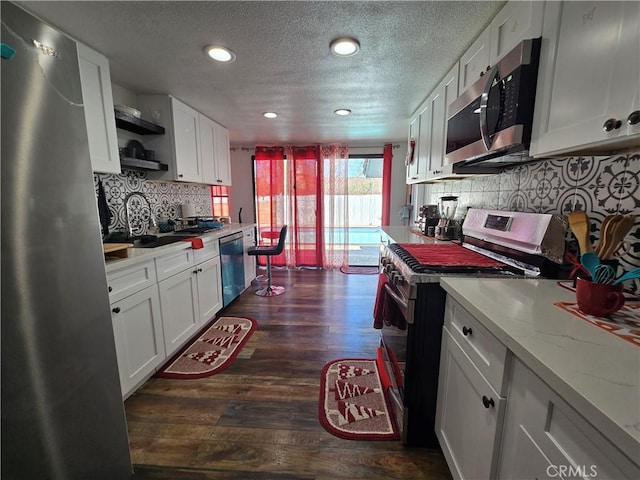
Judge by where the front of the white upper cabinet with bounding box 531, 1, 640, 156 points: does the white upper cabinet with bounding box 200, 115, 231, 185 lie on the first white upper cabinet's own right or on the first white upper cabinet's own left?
on the first white upper cabinet's own right

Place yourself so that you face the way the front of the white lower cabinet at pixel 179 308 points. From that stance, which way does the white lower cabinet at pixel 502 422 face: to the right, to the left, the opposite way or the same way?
the opposite way

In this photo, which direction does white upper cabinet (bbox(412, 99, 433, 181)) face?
to the viewer's left

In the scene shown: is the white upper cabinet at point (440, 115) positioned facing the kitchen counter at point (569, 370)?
no

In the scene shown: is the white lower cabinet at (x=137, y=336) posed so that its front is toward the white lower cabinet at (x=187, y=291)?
no

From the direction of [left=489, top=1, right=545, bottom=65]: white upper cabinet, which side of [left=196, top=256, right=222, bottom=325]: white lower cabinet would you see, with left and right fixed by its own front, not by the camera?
front

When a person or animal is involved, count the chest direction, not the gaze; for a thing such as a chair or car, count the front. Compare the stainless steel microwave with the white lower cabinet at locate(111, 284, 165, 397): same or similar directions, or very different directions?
very different directions

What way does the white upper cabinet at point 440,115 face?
to the viewer's left

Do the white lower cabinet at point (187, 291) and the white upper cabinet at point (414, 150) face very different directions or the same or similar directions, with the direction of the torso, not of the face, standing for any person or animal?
very different directions

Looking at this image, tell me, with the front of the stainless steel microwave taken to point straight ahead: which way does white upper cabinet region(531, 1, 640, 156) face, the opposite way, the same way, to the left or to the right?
the same way

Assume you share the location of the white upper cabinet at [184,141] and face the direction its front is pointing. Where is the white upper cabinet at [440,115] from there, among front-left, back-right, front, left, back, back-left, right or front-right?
front

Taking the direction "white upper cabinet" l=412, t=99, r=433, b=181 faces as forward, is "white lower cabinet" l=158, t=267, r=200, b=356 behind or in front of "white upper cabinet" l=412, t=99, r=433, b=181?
in front

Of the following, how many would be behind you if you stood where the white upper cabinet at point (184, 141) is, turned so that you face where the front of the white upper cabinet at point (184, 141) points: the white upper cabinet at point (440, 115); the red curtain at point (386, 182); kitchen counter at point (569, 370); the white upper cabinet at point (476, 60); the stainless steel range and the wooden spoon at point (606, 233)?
0

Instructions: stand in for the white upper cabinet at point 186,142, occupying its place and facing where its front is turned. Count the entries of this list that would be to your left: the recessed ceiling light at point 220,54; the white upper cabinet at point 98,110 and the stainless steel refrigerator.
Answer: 0

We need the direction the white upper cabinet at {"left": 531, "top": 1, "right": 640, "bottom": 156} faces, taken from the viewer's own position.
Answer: facing the viewer and to the left of the viewer

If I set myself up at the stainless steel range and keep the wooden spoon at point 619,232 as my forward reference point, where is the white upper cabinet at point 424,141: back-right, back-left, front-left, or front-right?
back-left

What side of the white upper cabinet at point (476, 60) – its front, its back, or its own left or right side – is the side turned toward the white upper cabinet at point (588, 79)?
left

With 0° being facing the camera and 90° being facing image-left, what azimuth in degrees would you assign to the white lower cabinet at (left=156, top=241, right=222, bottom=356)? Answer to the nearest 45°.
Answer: approximately 315°

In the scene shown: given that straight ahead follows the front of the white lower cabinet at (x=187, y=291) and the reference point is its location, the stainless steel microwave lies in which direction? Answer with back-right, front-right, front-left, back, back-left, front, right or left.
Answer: front

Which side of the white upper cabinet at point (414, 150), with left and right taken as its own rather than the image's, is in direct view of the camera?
left
